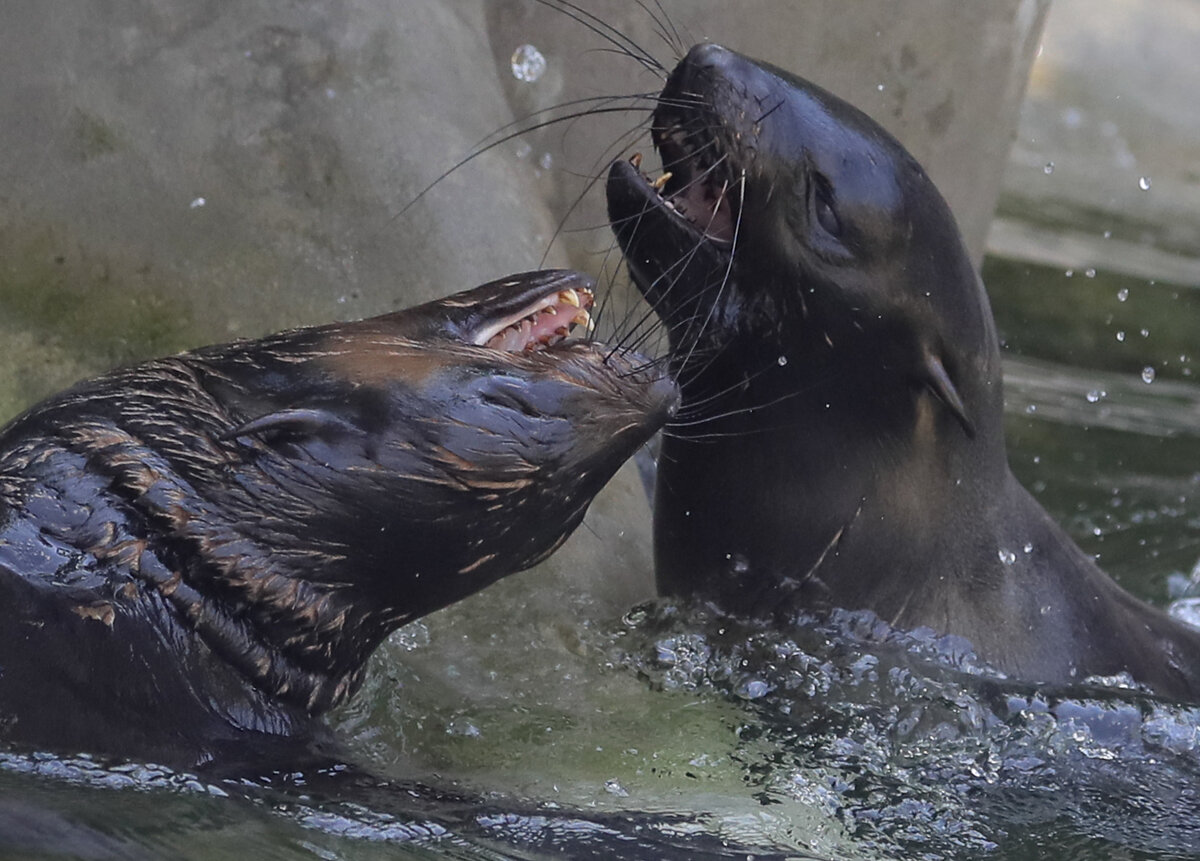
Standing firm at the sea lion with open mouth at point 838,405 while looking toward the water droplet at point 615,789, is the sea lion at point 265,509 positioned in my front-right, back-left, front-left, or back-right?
front-right

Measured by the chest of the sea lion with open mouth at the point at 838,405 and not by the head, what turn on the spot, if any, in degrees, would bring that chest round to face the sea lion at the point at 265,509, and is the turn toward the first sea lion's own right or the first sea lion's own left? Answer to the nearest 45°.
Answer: approximately 45° to the first sea lion's own left

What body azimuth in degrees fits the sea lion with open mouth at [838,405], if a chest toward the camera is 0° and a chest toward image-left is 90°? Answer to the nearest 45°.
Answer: approximately 90°

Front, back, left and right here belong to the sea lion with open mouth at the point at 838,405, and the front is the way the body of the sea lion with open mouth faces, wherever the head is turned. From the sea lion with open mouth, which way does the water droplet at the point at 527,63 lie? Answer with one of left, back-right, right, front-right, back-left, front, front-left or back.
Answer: front-right

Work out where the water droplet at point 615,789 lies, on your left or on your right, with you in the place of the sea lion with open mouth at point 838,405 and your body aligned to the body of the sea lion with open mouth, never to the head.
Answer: on your left

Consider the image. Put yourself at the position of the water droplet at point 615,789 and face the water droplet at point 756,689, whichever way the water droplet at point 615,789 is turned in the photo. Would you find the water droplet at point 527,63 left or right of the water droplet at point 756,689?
left
